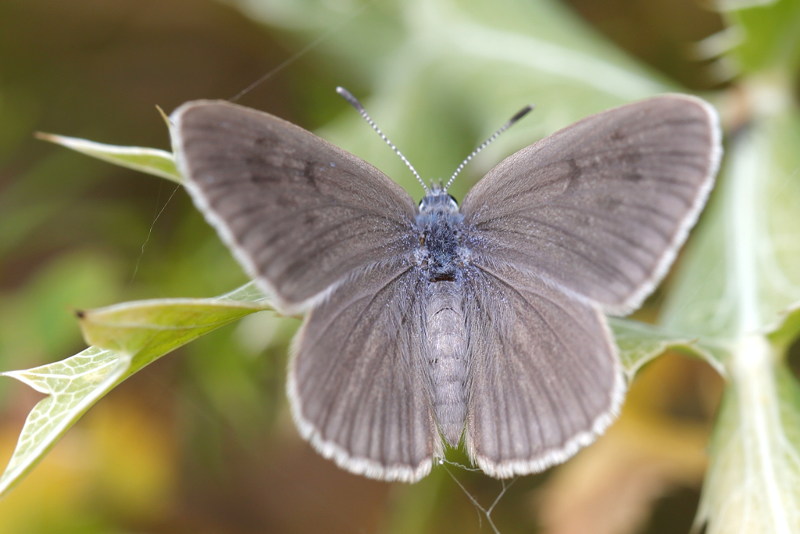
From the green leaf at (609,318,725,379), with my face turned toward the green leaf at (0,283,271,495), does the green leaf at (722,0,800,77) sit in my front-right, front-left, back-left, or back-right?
back-right

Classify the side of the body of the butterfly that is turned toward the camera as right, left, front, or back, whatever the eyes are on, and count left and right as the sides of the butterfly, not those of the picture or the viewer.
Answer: back

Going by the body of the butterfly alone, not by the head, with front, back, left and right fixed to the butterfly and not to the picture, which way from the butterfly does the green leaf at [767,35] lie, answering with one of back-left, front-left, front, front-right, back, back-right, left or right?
front-right
